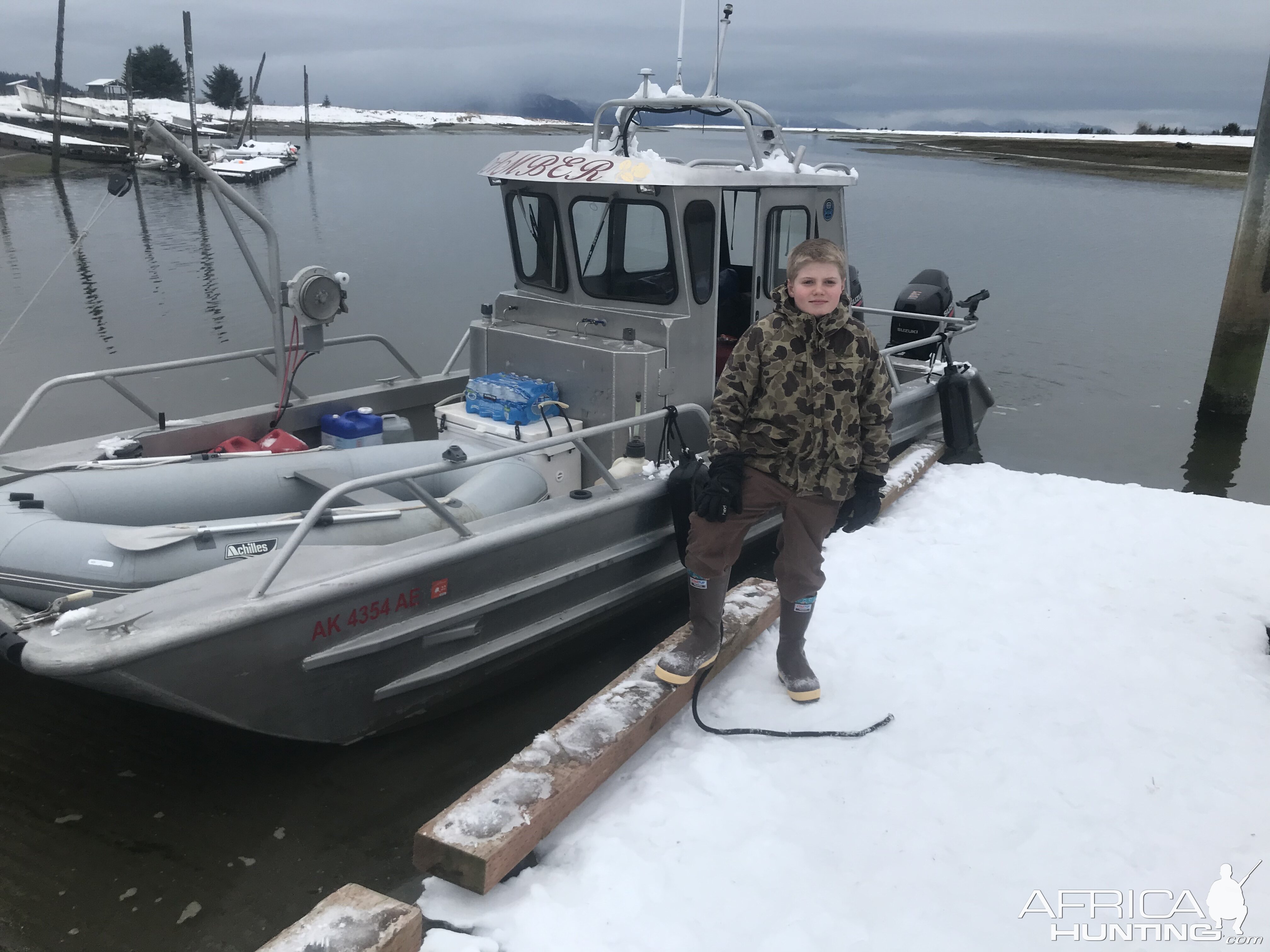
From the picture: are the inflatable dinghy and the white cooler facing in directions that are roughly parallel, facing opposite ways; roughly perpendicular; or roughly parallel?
roughly parallel

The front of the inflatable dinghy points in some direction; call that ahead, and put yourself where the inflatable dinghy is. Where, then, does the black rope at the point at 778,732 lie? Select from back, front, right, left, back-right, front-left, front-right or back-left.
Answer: left

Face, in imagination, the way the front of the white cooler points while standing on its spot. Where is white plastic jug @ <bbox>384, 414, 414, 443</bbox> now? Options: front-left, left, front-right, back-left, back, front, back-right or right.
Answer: right

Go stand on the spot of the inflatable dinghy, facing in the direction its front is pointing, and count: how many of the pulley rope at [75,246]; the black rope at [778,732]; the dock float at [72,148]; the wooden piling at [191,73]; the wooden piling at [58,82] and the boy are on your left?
2

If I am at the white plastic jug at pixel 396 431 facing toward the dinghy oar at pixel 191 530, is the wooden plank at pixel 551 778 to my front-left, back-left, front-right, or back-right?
front-left

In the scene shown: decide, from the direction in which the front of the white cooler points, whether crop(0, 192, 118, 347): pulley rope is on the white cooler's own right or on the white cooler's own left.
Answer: on the white cooler's own right

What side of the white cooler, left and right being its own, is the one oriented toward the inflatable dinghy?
front

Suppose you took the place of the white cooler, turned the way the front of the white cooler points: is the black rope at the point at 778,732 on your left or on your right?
on your left

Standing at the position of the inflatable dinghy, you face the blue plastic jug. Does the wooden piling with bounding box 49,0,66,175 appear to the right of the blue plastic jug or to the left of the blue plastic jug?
left

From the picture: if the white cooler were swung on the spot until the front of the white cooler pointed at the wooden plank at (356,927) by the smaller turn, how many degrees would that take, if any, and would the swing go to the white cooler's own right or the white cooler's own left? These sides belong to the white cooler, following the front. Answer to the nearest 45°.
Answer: approximately 45° to the white cooler's own left

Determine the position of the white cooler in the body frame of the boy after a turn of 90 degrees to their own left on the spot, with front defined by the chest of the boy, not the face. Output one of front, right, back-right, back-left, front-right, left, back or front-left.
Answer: back-left

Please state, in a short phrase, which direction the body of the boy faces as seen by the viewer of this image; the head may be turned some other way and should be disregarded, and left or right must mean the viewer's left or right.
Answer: facing the viewer
